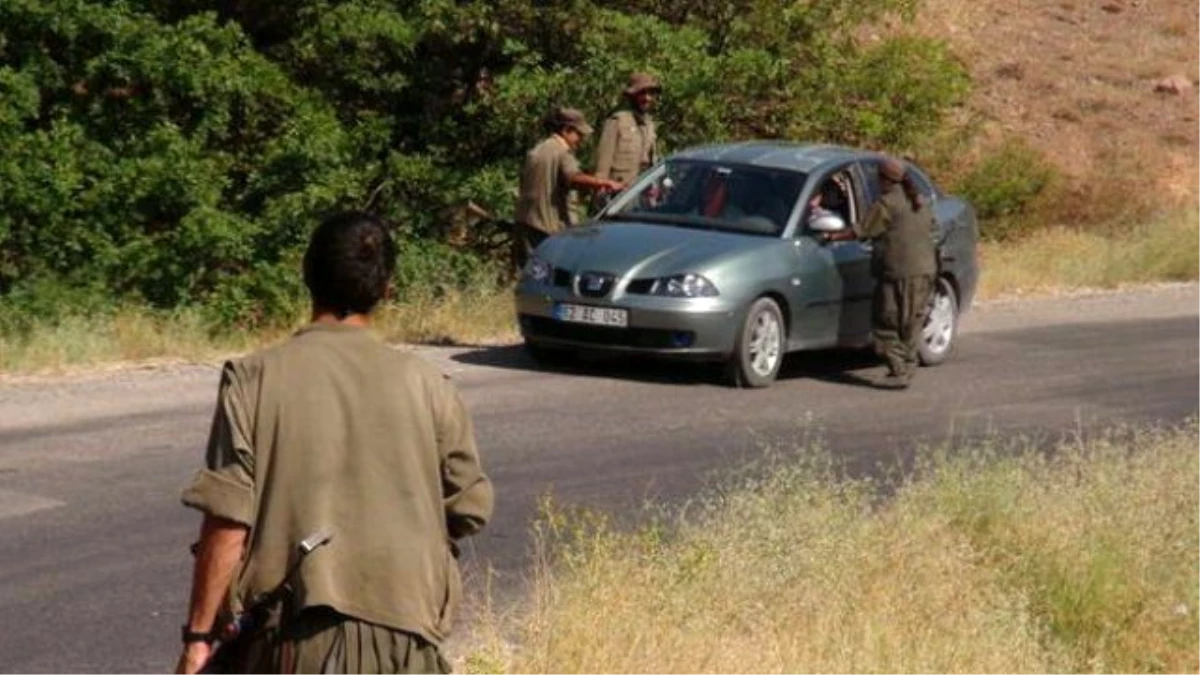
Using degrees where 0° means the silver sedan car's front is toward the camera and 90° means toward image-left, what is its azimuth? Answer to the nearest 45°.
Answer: approximately 45°

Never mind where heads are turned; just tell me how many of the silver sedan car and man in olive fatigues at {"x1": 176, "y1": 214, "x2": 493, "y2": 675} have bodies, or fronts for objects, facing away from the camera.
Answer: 1

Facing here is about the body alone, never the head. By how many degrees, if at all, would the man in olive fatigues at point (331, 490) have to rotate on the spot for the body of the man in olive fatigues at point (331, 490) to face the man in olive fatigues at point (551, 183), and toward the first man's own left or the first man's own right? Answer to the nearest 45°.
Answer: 0° — they already face them

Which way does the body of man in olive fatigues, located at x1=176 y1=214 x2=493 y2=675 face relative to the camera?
away from the camera

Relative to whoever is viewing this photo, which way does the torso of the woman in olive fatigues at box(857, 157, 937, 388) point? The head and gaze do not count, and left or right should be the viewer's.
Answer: facing away from the viewer and to the left of the viewer

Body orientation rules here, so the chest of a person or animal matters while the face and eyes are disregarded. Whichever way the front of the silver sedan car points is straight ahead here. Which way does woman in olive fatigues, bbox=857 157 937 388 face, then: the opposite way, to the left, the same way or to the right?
to the right

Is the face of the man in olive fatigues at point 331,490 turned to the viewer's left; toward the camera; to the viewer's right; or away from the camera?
away from the camera
